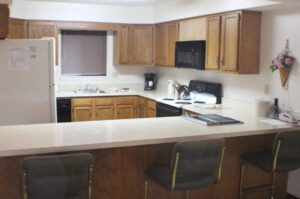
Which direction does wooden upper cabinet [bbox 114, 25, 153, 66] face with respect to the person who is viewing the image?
facing the viewer

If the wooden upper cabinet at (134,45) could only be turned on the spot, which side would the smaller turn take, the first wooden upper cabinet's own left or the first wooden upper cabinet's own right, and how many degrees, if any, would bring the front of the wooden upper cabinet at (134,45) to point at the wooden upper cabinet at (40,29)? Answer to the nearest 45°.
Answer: approximately 90° to the first wooden upper cabinet's own right

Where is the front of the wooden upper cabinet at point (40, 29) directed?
toward the camera

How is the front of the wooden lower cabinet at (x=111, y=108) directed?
toward the camera

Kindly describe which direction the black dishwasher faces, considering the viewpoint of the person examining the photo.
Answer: facing the viewer

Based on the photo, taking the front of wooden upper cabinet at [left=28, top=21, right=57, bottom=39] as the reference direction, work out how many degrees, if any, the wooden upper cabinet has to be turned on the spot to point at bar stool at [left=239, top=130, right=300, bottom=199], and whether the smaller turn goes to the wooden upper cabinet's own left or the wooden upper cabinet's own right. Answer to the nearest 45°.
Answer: approximately 45° to the wooden upper cabinet's own left

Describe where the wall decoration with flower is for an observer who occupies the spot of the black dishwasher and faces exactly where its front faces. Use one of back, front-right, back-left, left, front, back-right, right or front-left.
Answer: front-left

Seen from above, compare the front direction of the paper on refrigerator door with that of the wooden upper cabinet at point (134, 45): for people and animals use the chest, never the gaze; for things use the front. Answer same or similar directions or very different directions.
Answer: same or similar directions

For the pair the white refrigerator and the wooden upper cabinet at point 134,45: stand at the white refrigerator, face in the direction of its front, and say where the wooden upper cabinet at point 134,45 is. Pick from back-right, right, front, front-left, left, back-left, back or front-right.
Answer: front-left

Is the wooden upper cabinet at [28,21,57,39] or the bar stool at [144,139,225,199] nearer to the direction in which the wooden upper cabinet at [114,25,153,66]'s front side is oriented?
the bar stool

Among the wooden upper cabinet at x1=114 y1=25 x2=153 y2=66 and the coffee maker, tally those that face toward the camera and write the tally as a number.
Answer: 2
